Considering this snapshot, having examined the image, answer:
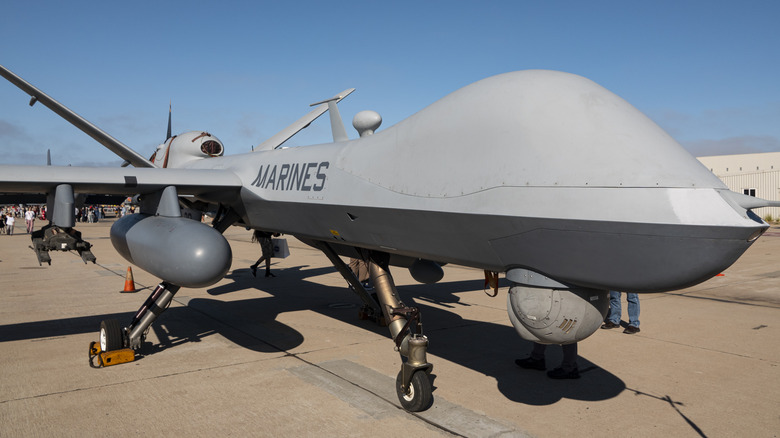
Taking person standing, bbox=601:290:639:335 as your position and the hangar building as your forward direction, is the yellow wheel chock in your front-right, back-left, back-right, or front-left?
back-left

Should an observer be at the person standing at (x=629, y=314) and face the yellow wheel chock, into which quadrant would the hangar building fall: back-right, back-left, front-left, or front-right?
back-right
